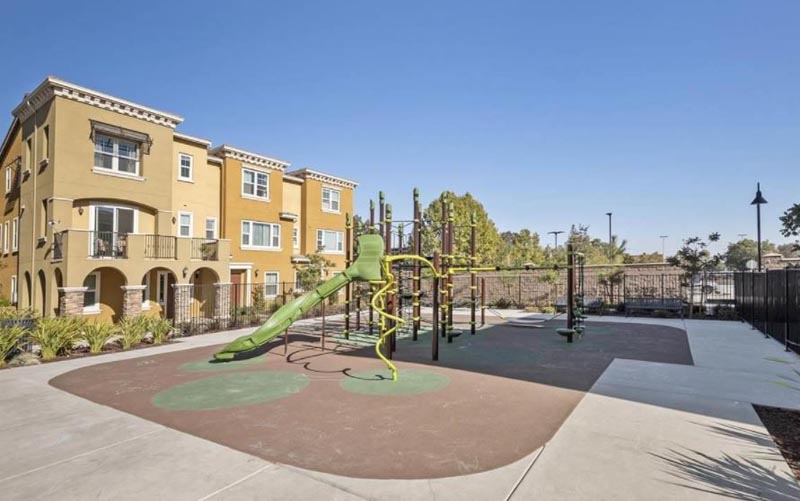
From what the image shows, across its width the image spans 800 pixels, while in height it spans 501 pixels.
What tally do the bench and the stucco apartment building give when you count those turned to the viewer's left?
0

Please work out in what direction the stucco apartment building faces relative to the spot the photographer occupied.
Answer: facing the viewer and to the right of the viewer

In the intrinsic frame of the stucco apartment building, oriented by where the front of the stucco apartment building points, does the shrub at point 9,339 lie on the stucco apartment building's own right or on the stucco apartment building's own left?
on the stucco apartment building's own right

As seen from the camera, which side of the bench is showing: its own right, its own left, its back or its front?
front

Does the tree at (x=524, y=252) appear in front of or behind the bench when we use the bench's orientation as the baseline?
behind

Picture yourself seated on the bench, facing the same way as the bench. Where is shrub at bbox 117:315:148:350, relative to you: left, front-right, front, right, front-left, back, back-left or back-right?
front-right

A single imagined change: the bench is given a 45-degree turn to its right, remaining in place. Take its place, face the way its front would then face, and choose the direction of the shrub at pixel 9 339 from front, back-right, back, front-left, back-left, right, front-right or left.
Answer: front

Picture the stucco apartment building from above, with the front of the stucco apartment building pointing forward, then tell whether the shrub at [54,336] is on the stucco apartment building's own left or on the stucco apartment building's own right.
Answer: on the stucco apartment building's own right

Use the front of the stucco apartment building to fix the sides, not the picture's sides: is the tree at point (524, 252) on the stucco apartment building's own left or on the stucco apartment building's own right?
on the stucco apartment building's own left

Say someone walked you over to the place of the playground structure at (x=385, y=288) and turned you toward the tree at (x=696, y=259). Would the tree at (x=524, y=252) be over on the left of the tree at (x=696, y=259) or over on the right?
left

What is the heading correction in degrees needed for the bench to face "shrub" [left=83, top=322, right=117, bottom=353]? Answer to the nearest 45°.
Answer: approximately 45° to its right

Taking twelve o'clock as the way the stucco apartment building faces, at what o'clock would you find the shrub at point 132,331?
The shrub is roughly at 1 o'clock from the stucco apartment building.

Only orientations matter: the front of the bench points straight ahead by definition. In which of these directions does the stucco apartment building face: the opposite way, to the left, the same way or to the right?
to the left
